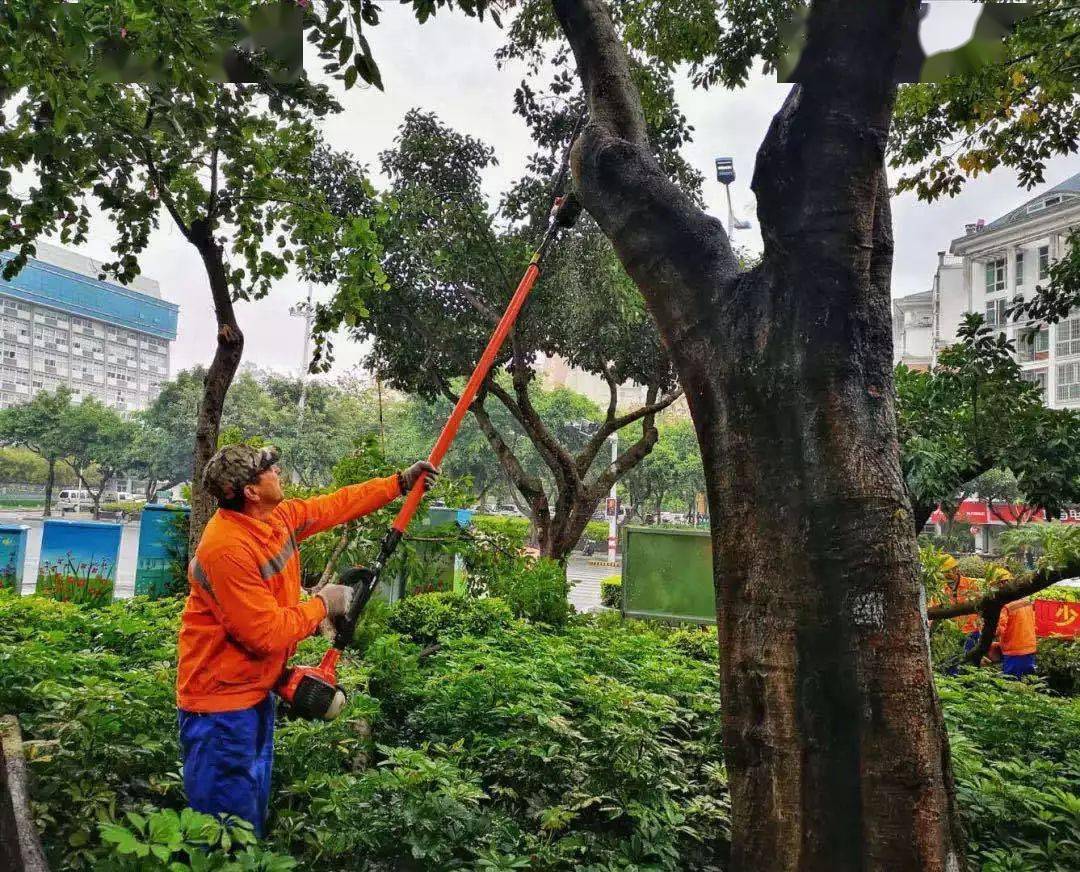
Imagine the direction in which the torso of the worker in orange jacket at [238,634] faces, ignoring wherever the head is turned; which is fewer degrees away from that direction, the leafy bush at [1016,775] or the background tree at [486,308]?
the leafy bush

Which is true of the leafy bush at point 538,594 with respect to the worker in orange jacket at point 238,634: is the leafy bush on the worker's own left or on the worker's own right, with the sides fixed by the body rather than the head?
on the worker's own left

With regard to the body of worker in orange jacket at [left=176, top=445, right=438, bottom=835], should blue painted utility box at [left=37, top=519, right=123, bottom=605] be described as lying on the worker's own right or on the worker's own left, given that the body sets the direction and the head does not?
on the worker's own left

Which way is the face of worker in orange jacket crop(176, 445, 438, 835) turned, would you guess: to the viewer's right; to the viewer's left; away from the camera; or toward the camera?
to the viewer's right

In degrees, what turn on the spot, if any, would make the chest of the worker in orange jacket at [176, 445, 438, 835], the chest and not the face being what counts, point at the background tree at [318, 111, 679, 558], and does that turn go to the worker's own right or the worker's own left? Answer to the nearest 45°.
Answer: approximately 90° to the worker's own left

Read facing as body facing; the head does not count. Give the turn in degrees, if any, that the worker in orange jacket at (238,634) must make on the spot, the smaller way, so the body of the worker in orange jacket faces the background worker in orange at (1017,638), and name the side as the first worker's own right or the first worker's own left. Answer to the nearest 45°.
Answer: approximately 45° to the first worker's own left

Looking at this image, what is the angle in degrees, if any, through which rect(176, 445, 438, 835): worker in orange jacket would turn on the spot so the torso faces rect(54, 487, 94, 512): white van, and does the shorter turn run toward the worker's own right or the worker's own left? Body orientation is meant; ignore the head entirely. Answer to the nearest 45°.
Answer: approximately 90° to the worker's own left

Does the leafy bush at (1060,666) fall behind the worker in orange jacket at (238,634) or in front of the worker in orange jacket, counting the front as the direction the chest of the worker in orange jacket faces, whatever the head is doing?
in front

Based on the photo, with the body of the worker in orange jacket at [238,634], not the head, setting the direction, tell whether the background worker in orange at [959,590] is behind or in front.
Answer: in front

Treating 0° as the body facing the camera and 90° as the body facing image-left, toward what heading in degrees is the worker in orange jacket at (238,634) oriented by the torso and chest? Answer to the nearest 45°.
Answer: approximately 270°
